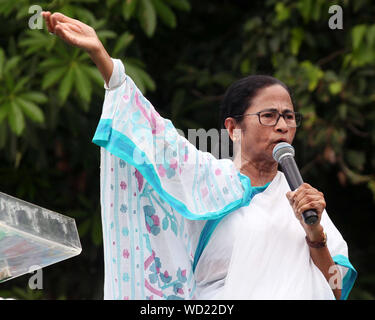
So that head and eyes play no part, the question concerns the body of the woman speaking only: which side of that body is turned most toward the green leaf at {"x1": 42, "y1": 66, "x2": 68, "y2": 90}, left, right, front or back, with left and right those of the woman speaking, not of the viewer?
back

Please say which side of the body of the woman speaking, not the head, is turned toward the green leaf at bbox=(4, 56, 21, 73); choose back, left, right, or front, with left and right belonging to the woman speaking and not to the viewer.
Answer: back

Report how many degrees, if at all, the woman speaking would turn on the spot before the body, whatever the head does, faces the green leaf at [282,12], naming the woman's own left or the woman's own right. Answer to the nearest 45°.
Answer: approximately 135° to the woman's own left

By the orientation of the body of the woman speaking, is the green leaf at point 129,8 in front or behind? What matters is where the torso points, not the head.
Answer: behind

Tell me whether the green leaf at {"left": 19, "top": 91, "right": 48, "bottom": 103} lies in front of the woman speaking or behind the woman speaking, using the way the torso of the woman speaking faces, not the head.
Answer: behind

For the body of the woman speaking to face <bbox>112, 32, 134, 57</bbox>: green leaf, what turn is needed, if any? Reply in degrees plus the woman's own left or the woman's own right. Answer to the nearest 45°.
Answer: approximately 135° to the woman's own left

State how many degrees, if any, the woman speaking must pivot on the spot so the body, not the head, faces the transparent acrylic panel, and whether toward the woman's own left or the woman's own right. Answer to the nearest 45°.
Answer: approximately 90° to the woman's own right

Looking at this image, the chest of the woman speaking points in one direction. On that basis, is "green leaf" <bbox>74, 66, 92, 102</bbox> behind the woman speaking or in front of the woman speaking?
behind
